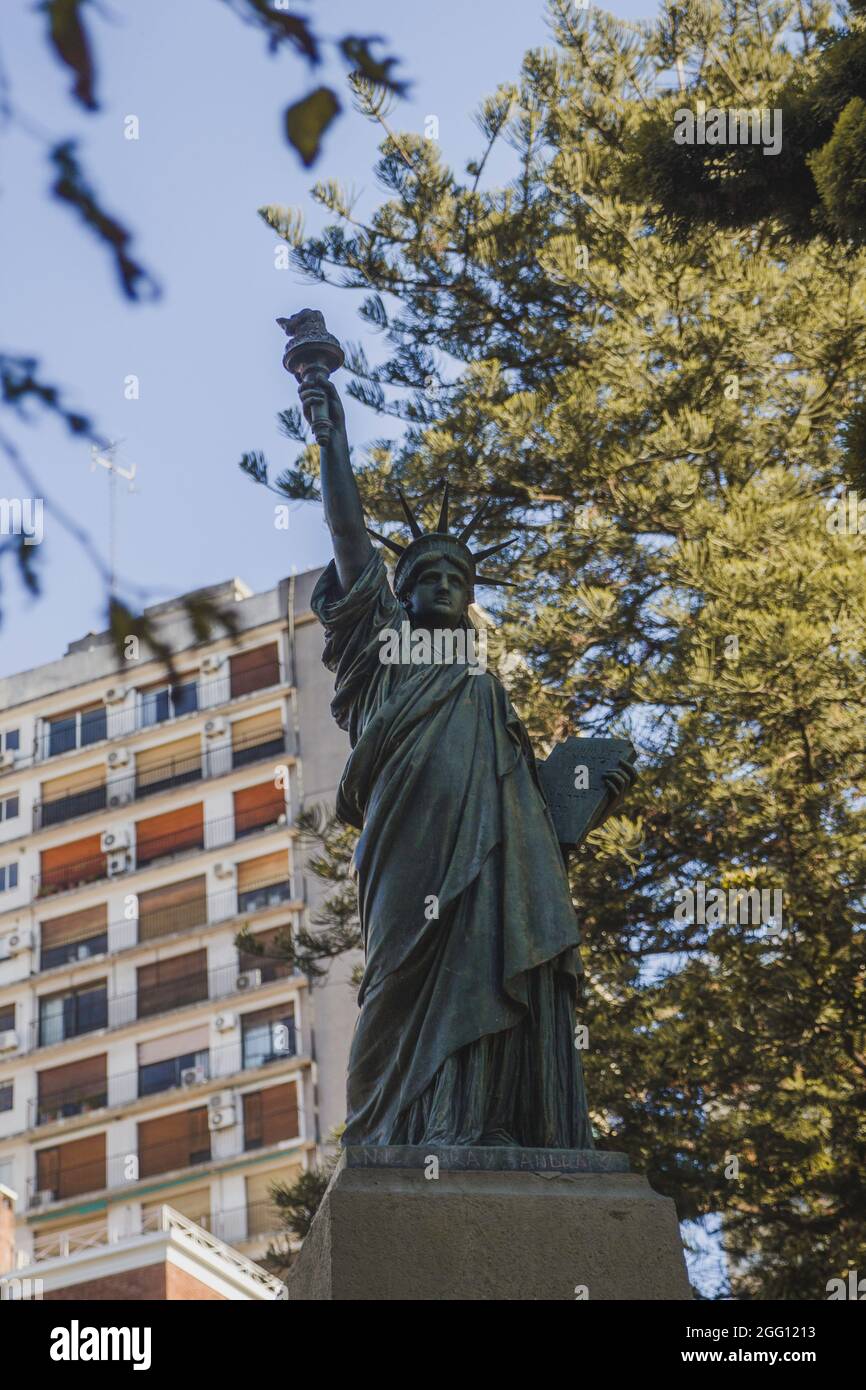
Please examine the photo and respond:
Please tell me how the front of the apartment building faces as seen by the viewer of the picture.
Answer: facing the viewer and to the left of the viewer

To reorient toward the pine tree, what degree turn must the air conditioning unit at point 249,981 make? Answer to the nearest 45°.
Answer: approximately 45° to its left

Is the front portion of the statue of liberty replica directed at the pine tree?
no

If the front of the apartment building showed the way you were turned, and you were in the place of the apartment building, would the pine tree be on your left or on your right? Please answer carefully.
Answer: on your left

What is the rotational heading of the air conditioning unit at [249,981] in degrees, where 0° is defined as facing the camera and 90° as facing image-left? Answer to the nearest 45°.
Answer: approximately 45°

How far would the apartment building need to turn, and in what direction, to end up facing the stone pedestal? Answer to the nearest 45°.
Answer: approximately 45° to its left

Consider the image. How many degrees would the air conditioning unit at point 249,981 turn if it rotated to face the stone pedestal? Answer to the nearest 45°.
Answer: approximately 45° to its left

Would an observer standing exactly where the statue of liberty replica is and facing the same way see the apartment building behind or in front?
behind

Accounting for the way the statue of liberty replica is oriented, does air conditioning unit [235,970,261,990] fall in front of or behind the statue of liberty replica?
behind

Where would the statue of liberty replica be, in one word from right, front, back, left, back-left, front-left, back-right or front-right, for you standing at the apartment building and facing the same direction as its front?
front-left

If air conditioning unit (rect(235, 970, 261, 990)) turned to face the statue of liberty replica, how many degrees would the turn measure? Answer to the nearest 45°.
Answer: approximately 45° to its left

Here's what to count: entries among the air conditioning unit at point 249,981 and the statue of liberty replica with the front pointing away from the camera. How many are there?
0

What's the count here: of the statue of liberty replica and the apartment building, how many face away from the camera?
0
